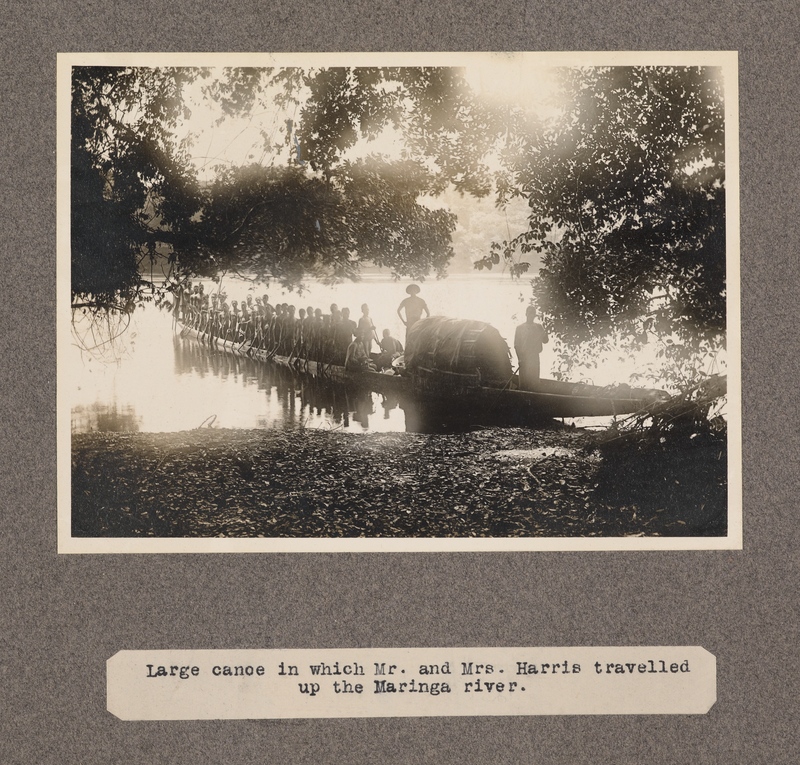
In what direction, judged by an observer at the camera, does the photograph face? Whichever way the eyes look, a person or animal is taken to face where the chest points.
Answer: facing the viewer
